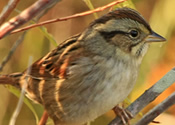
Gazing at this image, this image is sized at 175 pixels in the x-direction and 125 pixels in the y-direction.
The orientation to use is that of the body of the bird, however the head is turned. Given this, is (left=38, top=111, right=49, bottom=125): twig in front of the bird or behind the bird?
behind

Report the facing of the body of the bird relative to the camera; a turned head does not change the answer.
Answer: to the viewer's right
